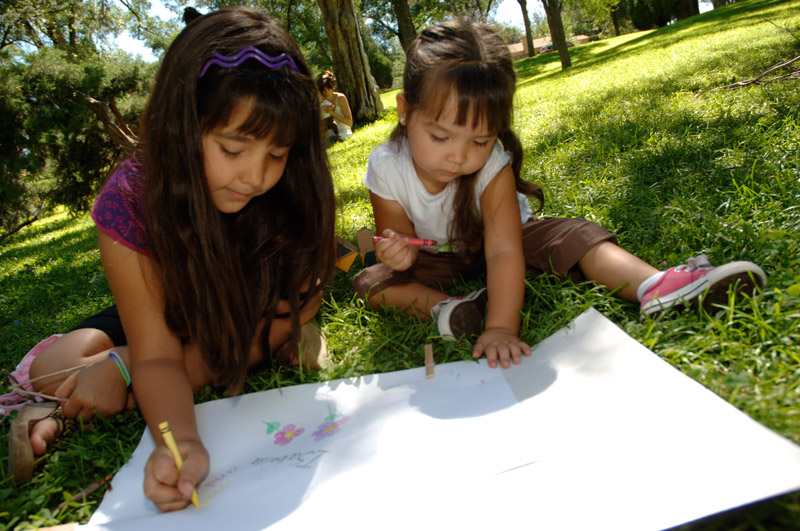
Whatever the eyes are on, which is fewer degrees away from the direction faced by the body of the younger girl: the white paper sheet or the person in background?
the white paper sheet

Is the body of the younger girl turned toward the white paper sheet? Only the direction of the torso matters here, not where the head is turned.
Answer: yes

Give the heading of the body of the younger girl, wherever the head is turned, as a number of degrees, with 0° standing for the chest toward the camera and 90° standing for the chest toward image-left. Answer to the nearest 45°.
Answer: approximately 0°

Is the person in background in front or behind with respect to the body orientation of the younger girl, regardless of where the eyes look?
behind
